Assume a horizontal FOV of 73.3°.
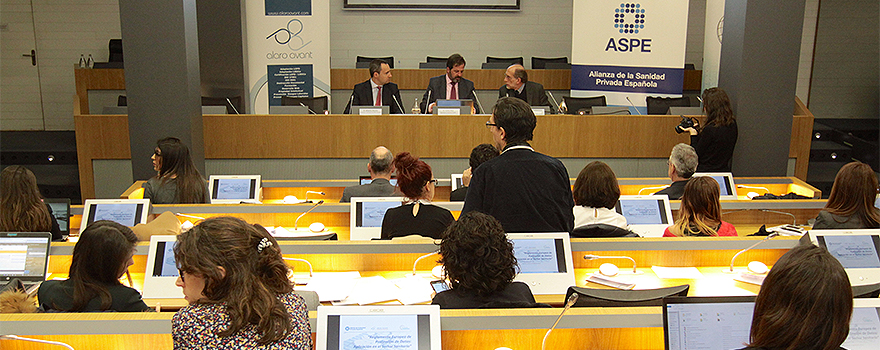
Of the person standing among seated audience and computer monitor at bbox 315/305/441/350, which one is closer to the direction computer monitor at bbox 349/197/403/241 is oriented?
the computer monitor

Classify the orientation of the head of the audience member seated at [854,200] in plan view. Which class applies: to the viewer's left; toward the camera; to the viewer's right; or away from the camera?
away from the camera

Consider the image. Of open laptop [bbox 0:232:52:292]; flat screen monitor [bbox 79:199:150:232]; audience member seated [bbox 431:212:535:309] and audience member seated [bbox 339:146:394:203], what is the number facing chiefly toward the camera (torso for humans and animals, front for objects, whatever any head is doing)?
2

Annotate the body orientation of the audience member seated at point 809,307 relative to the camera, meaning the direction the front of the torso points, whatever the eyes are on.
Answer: away from the camera

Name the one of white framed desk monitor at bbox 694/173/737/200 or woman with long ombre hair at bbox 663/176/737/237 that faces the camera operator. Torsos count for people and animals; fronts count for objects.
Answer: the woman with long ombre hair

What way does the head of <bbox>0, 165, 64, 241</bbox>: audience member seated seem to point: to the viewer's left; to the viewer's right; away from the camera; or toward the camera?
away from the camera

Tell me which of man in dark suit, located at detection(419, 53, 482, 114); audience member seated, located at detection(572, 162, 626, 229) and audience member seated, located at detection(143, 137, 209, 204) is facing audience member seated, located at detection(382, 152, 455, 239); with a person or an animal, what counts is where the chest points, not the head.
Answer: the man in dark suit

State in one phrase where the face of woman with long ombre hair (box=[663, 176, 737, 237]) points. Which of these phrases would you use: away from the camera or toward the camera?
away from the camera

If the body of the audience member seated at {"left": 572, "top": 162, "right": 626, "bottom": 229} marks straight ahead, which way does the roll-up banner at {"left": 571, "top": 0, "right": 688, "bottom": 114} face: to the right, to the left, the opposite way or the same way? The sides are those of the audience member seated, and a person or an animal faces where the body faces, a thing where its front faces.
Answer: the opposite way
